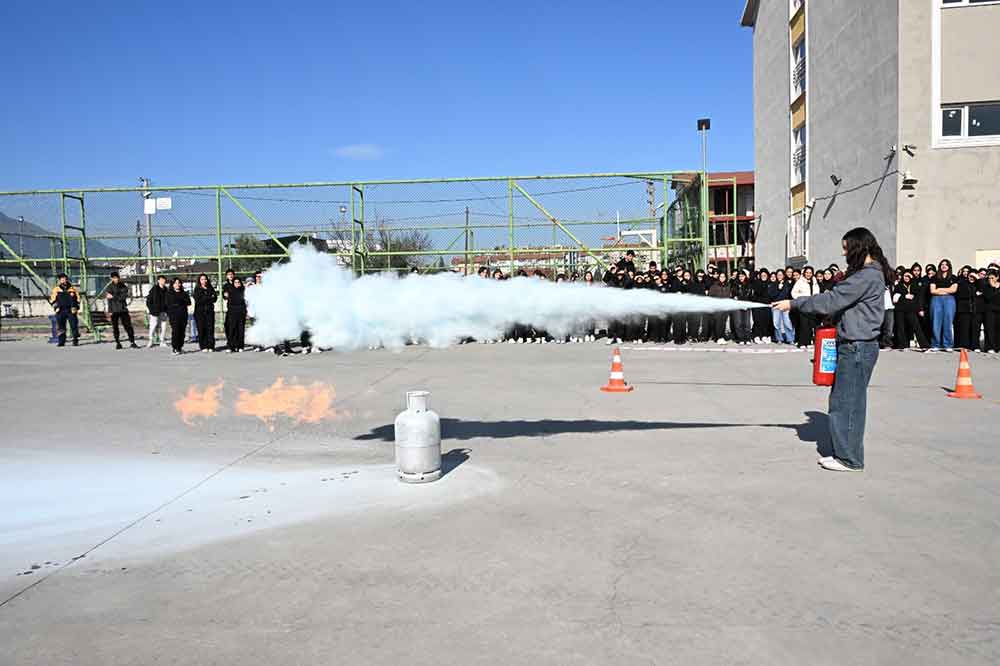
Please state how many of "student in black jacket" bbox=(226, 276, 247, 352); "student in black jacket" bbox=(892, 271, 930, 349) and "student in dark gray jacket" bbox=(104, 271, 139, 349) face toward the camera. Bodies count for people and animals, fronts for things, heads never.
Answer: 3

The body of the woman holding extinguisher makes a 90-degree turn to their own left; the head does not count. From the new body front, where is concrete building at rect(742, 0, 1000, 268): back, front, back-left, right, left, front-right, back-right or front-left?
back

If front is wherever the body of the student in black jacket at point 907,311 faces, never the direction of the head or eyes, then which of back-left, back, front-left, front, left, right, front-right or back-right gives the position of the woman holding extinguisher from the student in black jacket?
front

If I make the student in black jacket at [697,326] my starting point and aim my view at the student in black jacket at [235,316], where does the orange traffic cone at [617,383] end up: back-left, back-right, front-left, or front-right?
front-left

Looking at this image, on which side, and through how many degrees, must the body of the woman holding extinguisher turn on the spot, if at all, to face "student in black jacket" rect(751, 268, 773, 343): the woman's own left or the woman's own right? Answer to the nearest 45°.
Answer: approximately 90° to the woman's own right

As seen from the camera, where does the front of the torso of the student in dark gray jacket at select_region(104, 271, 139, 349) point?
toward the camera

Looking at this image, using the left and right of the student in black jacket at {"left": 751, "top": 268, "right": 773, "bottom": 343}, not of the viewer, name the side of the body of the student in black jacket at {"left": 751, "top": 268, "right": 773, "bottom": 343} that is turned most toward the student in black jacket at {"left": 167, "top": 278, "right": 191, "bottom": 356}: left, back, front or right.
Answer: right

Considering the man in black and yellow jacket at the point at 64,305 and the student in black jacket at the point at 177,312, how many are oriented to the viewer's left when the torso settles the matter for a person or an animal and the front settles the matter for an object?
0

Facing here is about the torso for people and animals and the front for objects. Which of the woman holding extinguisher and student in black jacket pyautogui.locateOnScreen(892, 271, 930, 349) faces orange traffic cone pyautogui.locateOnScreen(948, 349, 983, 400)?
the student in black jacket

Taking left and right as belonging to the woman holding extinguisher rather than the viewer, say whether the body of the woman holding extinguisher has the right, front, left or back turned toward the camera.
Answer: left

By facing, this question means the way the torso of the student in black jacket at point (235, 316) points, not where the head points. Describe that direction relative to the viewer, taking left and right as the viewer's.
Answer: facing the viewer

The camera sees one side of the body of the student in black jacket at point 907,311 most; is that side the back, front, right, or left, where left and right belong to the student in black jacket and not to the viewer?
front

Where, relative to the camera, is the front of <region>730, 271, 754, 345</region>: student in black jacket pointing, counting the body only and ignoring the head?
toward the camera

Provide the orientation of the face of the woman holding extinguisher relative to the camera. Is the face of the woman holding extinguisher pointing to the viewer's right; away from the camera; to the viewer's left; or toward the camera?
to the viewer's left
